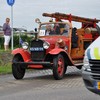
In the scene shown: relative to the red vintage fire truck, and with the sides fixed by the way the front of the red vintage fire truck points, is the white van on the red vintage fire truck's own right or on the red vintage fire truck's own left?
on the red vintage fire truck's own left

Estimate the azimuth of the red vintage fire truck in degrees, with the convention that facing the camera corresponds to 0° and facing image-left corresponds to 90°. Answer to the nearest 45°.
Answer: approximately 45°
